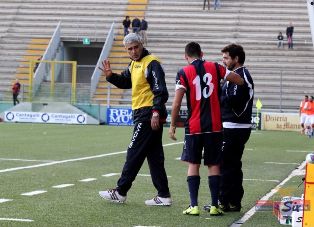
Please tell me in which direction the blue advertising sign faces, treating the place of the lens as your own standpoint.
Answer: facing the viewer

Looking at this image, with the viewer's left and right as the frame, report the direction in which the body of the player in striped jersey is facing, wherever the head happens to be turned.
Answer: facing away from the viewer

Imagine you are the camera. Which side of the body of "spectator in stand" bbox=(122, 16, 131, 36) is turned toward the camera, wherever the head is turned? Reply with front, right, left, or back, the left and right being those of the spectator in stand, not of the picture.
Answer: front

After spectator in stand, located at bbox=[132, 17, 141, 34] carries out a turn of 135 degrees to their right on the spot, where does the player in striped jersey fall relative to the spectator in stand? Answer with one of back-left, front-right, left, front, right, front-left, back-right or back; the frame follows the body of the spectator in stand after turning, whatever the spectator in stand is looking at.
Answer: back-left

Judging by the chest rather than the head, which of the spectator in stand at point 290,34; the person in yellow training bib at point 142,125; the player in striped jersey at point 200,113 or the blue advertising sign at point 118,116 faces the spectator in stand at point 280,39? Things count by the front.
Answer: the player in striped jersey

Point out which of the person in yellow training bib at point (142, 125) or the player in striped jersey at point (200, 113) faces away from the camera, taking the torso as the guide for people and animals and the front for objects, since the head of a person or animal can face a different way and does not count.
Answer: the player in striped jersey

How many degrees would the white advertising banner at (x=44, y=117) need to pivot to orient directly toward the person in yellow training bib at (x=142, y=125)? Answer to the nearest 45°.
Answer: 0° — it already faces them

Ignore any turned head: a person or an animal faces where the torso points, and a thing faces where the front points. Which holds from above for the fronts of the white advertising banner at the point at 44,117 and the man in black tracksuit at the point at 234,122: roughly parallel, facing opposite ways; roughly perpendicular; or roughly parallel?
roughly perpendicular

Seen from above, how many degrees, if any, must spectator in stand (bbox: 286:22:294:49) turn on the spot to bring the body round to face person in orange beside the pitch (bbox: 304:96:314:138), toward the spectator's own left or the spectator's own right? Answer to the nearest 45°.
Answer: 0° — they already face them

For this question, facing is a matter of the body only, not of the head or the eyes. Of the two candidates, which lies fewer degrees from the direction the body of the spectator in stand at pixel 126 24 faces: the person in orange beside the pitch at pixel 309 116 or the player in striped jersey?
the player in striped jersey
